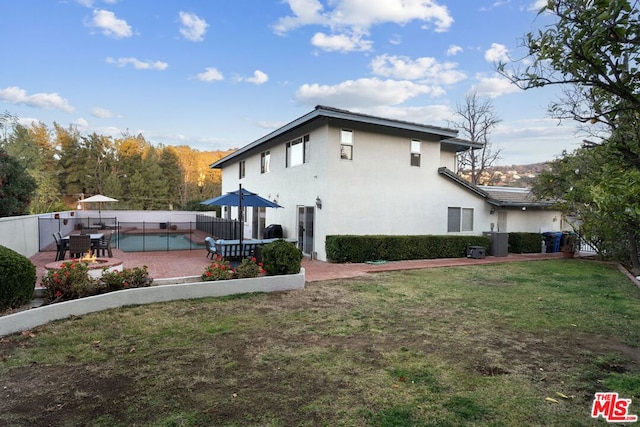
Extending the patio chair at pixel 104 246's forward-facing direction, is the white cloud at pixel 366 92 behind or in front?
behind

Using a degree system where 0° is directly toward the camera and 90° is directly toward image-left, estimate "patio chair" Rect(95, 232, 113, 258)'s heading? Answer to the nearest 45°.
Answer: approximately 45°
